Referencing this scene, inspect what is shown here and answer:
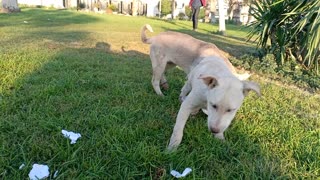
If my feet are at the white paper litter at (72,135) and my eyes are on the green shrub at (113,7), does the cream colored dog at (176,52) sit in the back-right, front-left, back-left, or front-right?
front-right

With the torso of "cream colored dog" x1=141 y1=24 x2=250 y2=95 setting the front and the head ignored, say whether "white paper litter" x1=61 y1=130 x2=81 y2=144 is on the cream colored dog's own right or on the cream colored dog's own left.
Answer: on the cream colored dog's own right

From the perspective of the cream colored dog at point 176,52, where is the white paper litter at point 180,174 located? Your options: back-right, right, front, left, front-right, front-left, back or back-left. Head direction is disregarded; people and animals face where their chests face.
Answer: right

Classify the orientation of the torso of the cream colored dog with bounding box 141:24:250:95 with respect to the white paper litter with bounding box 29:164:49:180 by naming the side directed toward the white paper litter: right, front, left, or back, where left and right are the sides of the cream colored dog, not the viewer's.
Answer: right

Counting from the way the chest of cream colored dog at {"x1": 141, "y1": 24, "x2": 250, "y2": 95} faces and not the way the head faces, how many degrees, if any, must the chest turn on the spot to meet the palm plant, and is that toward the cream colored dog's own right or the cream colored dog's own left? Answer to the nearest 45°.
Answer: approximately 45° to the cream colored dog's own left

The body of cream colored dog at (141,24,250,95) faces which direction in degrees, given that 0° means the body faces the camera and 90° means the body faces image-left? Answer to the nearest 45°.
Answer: approximately 270°
